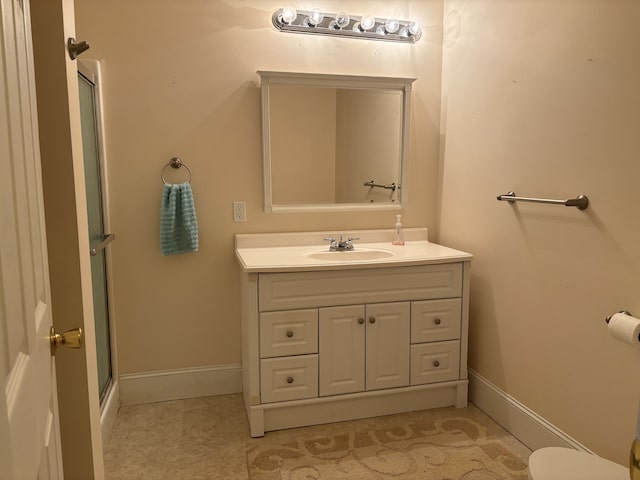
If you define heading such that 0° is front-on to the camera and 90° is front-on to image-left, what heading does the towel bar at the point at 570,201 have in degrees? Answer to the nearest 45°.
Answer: approximately 45°

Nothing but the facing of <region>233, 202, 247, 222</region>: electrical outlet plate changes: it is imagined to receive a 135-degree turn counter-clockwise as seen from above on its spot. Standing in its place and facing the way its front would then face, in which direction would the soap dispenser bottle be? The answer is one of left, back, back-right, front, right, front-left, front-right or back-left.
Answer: front-right

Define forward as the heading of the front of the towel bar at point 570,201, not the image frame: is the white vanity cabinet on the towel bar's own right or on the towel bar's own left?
on the towel bar's own right

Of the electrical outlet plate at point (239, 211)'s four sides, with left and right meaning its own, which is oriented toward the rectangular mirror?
left

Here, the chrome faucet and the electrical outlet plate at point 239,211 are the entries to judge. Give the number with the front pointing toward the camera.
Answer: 2

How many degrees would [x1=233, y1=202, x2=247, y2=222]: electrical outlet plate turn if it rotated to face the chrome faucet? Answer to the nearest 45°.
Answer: approximately 90° to its left

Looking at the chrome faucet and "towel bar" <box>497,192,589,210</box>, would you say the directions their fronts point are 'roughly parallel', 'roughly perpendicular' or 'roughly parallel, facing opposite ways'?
roughly perpendicular

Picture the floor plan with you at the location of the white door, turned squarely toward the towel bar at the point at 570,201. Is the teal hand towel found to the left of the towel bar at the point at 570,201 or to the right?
left

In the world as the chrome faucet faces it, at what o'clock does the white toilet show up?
The white toilet is roughly at 11 o'clock from the chrome faucet.

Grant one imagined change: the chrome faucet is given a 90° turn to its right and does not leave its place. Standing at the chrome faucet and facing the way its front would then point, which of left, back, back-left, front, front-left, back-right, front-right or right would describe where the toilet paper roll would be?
back-left

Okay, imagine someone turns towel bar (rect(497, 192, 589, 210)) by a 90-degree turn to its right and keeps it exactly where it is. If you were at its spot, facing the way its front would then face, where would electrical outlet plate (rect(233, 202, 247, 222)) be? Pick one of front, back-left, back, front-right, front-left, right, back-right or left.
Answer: front-left
